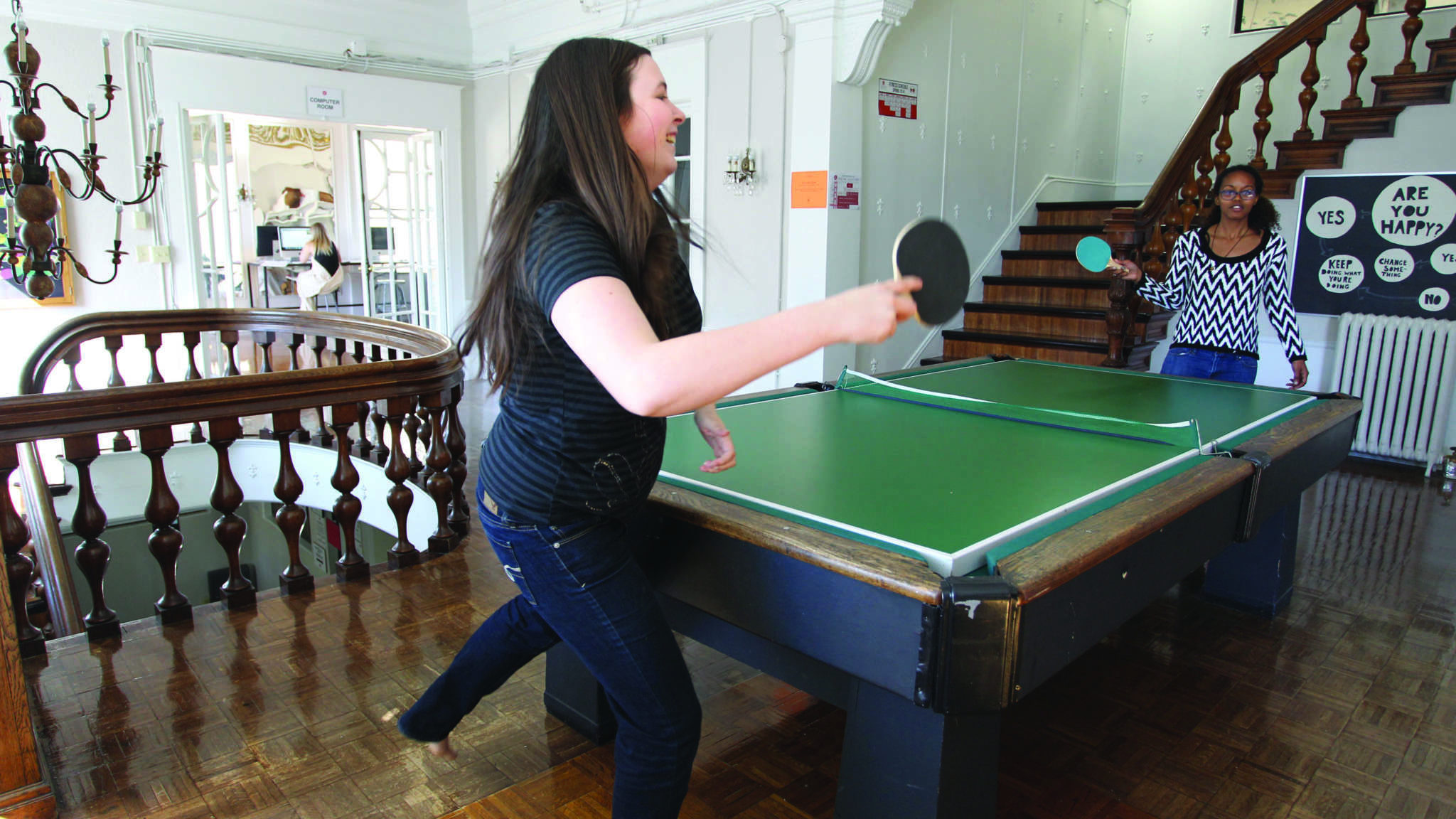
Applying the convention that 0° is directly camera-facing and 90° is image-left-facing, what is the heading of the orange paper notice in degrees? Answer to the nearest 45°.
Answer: approximately 0°

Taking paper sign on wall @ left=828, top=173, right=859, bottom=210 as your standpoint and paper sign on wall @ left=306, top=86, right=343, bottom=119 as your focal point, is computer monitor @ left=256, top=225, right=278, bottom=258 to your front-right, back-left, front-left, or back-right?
front-right

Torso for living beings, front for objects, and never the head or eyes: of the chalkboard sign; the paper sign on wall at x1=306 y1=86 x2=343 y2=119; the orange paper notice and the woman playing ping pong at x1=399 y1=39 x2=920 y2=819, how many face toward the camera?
3

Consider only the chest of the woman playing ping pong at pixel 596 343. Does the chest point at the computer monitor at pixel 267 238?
no

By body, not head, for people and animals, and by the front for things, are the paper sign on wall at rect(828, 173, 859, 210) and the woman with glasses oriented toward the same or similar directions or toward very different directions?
same or similar directions

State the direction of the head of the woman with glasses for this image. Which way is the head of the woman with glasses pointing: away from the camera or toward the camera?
toward the camera

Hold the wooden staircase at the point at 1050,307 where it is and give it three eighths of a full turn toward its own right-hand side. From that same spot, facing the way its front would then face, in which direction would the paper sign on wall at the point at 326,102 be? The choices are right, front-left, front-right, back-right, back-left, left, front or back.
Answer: front-left

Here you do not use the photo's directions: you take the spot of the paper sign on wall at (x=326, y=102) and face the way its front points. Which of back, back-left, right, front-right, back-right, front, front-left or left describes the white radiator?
front-left

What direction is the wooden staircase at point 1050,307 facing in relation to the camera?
toward the camera

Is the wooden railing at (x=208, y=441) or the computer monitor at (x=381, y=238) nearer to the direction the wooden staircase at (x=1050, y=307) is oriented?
the wooden railing

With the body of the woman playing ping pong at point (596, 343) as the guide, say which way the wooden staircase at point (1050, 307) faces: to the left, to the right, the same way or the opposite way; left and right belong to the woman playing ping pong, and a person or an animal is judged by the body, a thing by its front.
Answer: to the right

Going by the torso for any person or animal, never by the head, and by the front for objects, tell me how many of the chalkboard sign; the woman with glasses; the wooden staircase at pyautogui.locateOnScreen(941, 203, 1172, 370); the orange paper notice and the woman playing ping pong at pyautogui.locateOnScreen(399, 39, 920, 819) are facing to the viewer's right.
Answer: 1

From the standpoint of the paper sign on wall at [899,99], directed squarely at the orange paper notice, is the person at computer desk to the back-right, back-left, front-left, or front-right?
front-right

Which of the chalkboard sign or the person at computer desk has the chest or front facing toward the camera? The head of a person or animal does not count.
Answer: the chalkboard sign

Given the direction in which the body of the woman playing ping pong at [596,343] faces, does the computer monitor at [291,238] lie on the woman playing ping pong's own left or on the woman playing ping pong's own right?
on the woman playing ping pong's own left

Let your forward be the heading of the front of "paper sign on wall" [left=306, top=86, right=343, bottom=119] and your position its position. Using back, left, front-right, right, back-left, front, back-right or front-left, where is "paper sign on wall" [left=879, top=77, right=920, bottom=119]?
front-left

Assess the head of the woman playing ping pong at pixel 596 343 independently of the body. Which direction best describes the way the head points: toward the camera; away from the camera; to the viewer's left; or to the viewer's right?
to the viewer's right

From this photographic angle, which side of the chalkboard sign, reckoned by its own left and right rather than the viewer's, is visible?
front
